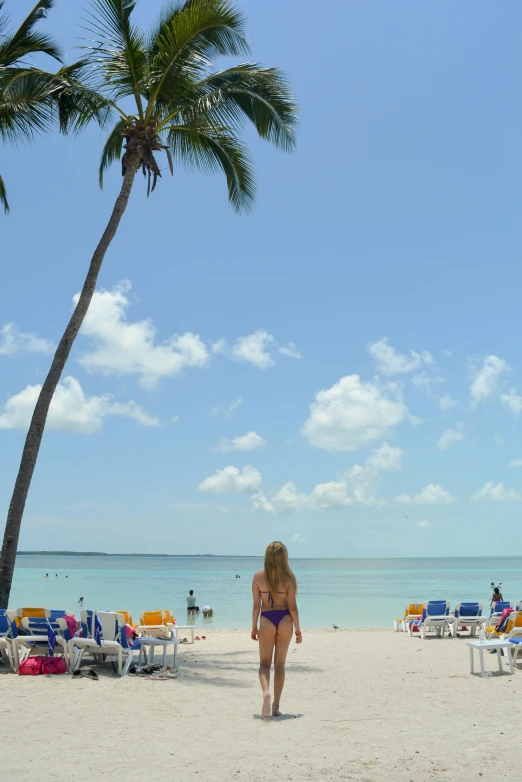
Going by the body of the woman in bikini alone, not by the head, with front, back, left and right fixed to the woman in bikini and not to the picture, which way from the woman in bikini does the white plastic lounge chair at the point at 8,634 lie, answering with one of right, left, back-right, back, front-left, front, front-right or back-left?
front-left

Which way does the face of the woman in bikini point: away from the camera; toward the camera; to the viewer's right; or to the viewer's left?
away from the camera

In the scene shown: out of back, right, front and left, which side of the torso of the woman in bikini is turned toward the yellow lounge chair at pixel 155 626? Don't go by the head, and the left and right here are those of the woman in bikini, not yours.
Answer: front

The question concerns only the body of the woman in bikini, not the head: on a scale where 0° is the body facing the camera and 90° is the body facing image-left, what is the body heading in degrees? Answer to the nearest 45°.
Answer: approximately 180°

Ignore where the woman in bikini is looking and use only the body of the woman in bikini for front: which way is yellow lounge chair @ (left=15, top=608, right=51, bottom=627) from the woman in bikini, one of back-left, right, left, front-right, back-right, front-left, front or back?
front-left
